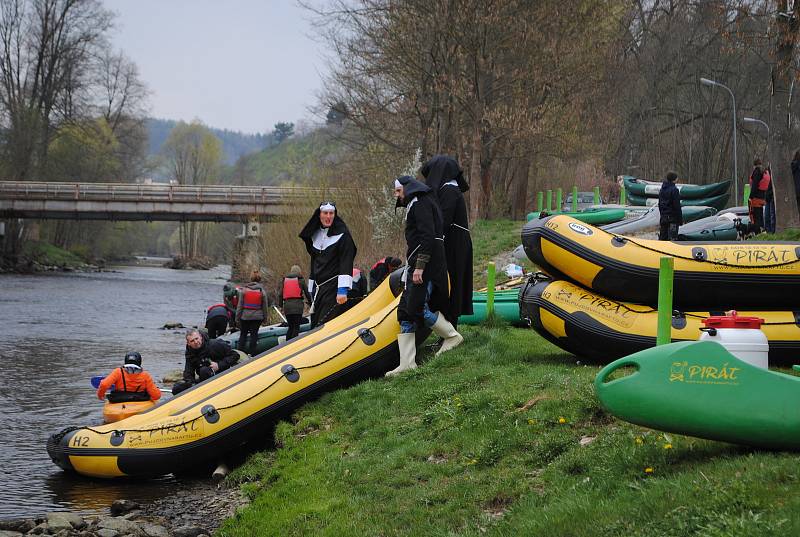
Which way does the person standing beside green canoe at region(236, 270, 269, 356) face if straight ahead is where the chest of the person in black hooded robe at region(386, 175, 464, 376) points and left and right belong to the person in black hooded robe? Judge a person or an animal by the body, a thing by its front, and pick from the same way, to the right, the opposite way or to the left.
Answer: to the right

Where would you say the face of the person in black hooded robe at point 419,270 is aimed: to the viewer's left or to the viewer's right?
to the viewer's left

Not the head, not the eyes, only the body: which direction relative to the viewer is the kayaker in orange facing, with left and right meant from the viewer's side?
facing away from the viewer

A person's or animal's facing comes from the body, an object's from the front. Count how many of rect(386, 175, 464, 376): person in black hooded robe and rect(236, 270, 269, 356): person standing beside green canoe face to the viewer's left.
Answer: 1

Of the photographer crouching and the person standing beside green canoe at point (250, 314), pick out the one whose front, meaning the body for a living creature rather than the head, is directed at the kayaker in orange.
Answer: the photographer crouching

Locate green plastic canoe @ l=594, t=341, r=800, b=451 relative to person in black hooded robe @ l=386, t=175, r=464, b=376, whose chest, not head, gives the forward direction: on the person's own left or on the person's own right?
on the person's own left

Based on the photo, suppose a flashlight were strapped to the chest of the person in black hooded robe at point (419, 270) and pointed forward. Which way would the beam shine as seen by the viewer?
to the viewer's left

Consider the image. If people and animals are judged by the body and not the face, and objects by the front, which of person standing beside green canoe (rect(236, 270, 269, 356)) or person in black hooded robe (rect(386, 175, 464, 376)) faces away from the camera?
the person standing beside green canoe

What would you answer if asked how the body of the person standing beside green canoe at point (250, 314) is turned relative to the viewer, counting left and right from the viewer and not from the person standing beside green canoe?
facing away from the viewer

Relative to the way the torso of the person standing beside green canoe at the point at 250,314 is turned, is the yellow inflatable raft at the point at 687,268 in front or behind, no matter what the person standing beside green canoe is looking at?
behind

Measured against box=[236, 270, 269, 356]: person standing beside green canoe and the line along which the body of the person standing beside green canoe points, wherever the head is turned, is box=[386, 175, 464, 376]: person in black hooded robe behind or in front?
behind

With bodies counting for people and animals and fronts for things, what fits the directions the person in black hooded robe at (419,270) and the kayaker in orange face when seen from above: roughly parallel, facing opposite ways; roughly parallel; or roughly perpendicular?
roughly perpendicular

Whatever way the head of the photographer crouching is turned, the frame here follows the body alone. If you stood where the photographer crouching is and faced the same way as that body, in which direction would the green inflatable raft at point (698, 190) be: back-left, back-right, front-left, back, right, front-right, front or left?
back
